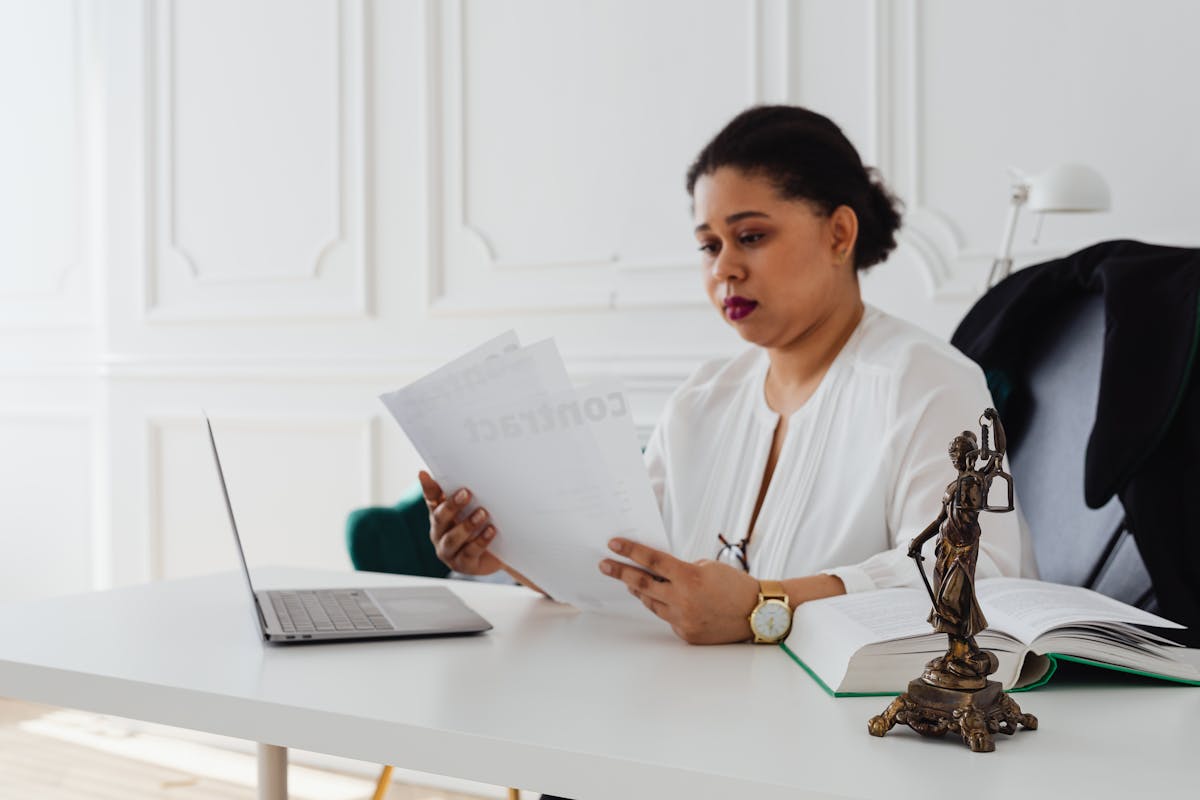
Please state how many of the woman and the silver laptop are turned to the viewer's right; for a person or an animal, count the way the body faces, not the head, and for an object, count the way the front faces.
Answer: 1

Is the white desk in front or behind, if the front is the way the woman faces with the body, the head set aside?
in front

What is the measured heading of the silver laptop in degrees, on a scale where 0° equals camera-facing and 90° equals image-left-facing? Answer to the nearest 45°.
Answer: approximately 270°
